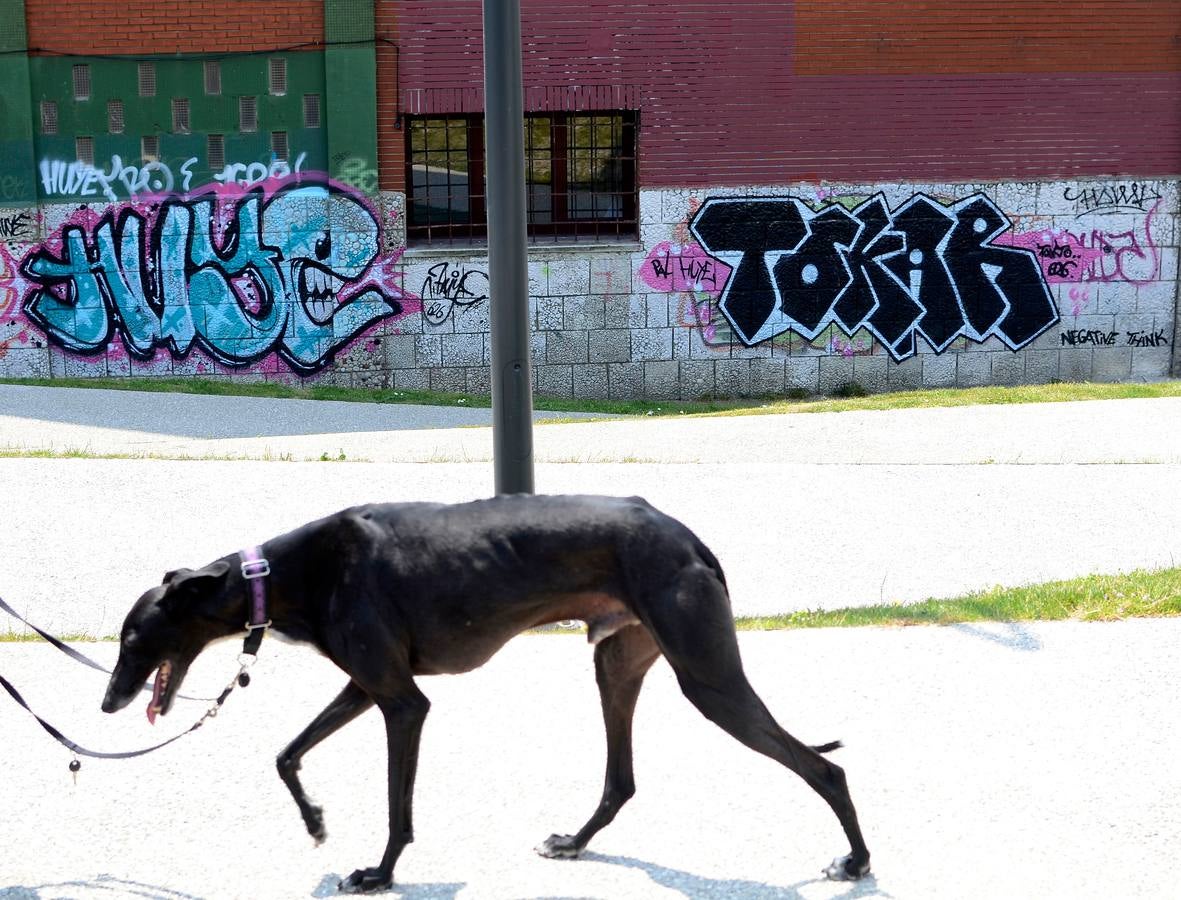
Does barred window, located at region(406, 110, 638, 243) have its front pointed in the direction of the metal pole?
yes

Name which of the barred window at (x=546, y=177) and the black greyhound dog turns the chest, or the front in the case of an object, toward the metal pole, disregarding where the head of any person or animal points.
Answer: the barred window

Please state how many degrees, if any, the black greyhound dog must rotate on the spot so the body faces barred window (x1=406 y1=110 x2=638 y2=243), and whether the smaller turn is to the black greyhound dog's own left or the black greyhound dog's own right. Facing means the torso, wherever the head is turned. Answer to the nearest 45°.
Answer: approximately 90° to the black greyhound dog's own right

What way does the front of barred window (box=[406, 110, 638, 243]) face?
toward the camera

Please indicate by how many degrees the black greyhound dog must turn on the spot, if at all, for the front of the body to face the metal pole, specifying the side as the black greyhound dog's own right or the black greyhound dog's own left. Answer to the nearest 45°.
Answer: approximately 90° to the black greyhound dog's own right

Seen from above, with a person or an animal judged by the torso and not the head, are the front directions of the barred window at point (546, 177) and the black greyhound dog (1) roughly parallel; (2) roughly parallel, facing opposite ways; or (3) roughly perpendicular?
roughly perpendicular

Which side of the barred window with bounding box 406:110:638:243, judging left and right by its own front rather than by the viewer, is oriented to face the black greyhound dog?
front

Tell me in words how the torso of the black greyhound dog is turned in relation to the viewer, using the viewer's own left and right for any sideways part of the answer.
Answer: facing to the left of the viewer

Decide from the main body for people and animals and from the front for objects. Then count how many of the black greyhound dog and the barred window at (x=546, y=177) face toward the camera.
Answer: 1
